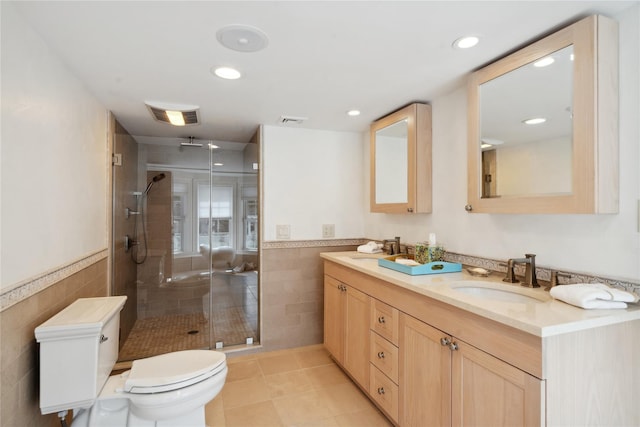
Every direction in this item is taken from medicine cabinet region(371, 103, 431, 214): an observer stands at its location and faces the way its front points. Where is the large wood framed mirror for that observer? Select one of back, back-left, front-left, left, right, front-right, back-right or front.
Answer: left

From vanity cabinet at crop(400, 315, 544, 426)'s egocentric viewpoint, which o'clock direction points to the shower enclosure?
The shower enclosure is roughly at 2 o'clock from the vanity cabinet.

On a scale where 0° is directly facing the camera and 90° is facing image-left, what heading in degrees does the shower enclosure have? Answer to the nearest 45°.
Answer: approximately 0°

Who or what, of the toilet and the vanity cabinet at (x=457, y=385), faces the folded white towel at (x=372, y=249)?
the toilet

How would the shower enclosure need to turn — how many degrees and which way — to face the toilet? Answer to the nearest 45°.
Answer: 0° — it already faces it

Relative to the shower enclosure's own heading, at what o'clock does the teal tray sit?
The teal tray is roughly at 11 o'clock from the shower enclosure.

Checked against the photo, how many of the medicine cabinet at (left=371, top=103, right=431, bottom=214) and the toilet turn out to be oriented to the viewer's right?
1

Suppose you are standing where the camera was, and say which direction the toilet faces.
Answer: facing to the right of the viewer

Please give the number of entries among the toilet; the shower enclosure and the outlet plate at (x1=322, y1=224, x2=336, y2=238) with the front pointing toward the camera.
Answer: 2

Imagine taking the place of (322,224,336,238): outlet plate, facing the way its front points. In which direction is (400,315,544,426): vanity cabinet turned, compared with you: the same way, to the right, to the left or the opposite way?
to the right

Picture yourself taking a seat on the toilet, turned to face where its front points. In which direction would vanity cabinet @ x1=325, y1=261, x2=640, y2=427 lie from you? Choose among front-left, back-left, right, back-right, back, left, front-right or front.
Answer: front-right

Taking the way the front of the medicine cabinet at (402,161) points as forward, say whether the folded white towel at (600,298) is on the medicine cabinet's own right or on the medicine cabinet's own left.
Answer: on the medicine cabinet's own left
